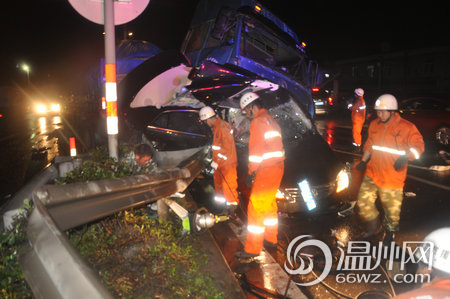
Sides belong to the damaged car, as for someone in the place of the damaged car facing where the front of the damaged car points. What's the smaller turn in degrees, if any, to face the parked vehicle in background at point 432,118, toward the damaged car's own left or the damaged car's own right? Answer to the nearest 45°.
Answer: approximately 90° to the damaged car's own left

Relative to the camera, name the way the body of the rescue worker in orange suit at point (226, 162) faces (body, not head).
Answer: to the viewer's left

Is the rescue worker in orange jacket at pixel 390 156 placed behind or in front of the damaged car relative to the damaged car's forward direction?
in front

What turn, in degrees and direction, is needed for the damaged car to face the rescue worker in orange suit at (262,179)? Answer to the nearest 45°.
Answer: approximately 45° to its right

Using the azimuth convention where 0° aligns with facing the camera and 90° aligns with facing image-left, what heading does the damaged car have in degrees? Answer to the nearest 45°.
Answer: approximately 315°

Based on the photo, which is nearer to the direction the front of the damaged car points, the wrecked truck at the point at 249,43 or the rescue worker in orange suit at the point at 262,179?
the rescue worker in orange suit

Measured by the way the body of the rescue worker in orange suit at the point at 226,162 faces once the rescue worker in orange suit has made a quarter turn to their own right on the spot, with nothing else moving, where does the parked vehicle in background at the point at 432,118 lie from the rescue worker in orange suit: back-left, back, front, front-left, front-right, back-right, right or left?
front-right

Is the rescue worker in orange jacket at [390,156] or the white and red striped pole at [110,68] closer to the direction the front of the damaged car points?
the rescue worker in orange jacket

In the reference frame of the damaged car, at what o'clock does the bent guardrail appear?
The bent guardrail is roughly at 2 o'clock from the damaged car.

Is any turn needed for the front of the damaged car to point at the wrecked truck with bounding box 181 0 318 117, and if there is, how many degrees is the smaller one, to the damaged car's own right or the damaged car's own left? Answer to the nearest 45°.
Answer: approximately 135° to the damaged car's own left
